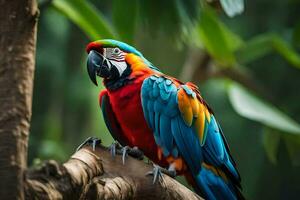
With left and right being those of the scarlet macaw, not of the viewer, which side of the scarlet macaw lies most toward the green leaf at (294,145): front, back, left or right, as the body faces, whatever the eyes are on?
back

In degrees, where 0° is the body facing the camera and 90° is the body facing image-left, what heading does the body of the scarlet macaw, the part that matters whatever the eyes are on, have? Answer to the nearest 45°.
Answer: approximately 45°

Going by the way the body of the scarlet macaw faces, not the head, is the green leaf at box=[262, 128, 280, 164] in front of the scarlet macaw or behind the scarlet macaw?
behind

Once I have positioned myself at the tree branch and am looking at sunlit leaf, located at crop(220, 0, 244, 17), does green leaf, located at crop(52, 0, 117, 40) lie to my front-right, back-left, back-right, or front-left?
front-left

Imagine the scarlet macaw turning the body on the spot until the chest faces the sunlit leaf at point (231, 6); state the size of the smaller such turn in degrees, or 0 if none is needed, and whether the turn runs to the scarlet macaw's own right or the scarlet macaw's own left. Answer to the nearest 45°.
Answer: approximately 180°

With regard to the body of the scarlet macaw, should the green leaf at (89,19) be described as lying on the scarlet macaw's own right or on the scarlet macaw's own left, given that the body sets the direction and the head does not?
on the scarlet macaw's own right
